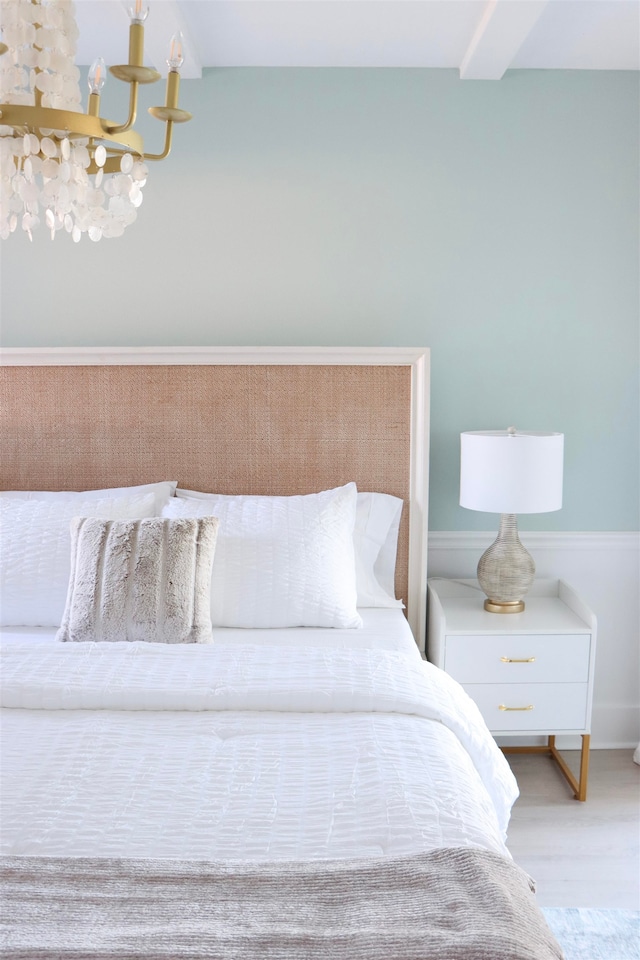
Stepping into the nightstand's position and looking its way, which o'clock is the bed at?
The bed is roughly at 1 o'clock from the nightstand.

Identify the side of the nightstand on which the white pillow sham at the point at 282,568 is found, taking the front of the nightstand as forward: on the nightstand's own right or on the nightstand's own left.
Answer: on the nightstand's own right

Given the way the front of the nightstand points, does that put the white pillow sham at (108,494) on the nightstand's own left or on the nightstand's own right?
on the nightstand's own right

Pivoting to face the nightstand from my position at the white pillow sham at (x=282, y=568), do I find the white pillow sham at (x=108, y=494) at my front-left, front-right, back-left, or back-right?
back-left

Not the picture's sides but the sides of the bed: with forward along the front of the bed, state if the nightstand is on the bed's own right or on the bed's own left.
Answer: on the bed's own left

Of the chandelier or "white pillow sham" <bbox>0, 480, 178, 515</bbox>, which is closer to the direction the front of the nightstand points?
the chandelier

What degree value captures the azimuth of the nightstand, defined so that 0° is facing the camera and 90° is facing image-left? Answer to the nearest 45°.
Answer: approximately 0°

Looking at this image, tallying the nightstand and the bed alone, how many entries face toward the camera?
2

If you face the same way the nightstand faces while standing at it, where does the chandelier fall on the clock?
The chandelier is roughly at 1 o'clock from the nightstand.
